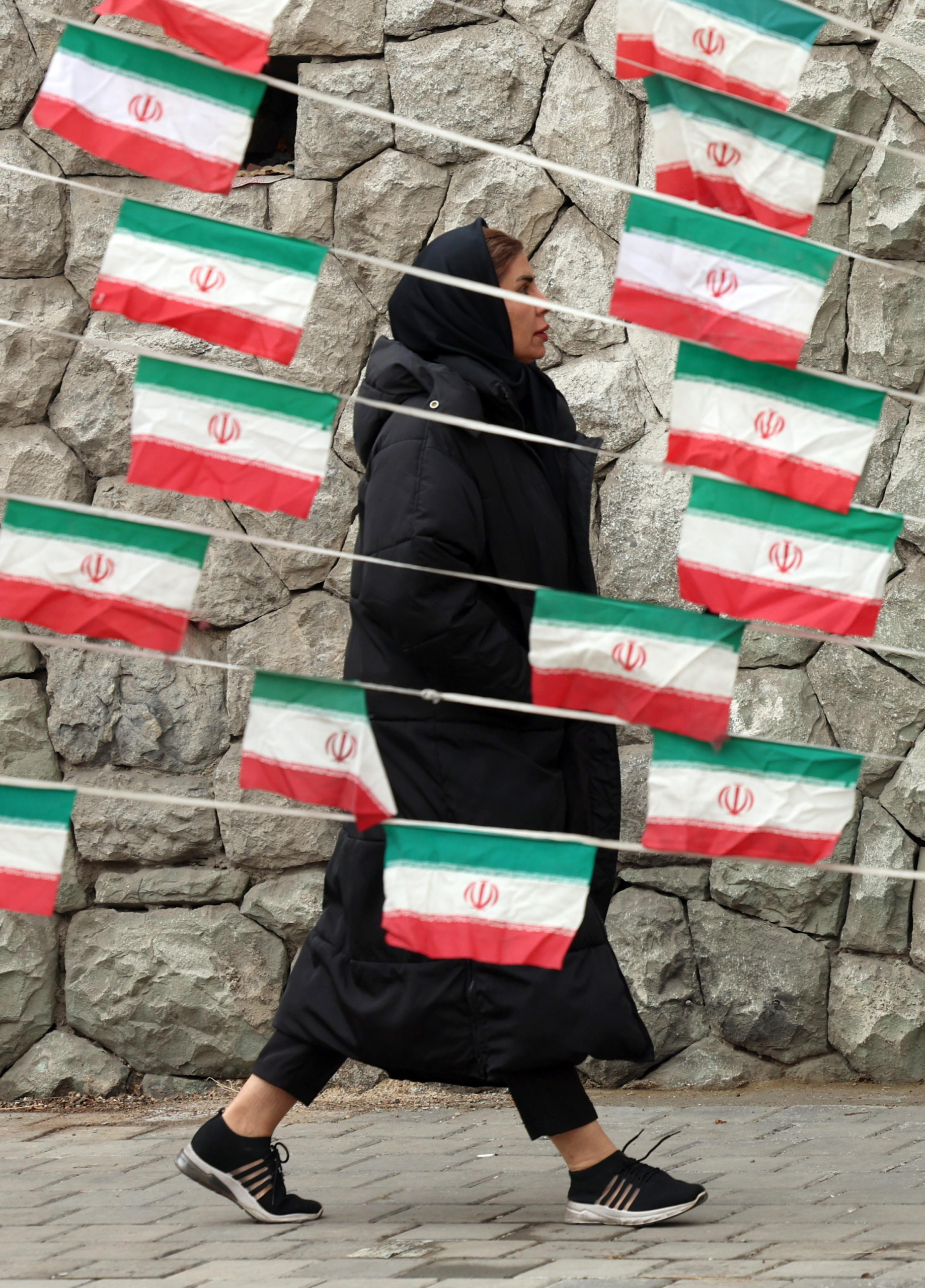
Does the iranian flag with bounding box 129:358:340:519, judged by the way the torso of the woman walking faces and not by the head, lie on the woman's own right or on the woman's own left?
on the woman's own right

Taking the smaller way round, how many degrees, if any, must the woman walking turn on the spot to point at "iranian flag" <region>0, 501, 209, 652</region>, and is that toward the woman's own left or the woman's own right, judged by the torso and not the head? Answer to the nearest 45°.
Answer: approximately 135° to the woman's own right

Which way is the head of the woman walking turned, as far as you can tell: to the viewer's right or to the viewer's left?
to the viewer's right

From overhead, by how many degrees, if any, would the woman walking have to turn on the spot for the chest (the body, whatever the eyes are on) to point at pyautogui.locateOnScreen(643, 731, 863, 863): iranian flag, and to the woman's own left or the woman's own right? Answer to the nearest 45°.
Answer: approximately 45° to the woman's own right

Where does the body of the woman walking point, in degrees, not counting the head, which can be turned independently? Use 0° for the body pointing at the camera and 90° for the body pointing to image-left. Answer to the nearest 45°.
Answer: approximately 270°

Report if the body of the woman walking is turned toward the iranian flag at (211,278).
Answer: no
